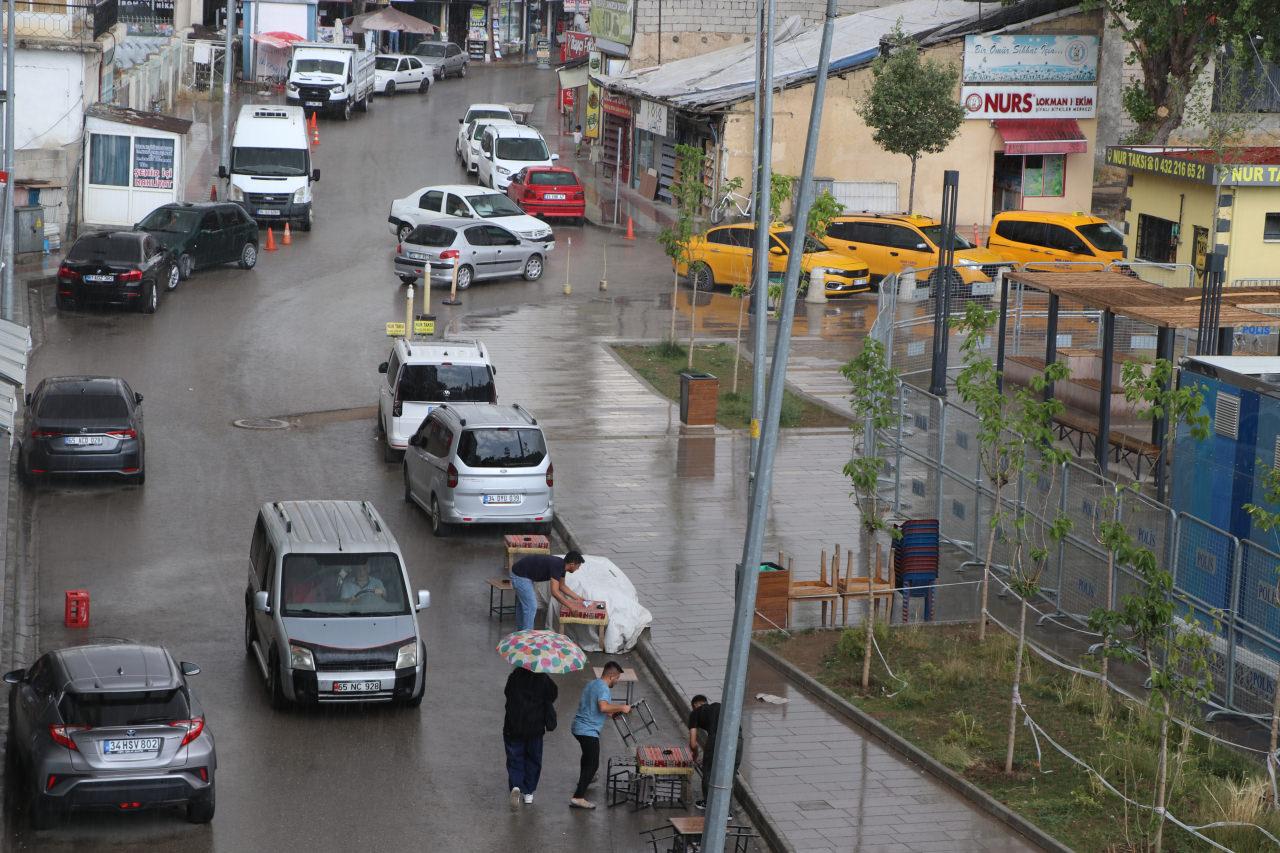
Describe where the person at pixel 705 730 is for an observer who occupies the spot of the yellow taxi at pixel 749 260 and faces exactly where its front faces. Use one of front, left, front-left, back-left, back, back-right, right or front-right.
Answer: front-right

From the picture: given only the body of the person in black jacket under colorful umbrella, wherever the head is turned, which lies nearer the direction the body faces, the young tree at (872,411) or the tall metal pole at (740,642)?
the young tree

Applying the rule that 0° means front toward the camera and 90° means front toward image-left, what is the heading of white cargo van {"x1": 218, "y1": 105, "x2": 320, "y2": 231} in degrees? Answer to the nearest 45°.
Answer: approximately 0°

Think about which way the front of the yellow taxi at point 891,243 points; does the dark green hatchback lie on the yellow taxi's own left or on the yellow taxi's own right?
on the yellow taxi's own right

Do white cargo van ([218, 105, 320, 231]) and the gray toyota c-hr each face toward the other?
yes

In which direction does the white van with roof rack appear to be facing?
away from the camera

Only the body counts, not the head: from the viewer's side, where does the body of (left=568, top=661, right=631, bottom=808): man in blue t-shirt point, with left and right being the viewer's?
facing to the right of the viewer

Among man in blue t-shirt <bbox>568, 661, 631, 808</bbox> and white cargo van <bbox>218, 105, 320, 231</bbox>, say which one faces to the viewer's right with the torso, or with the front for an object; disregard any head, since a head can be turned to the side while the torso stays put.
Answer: the man in blue t-shirt

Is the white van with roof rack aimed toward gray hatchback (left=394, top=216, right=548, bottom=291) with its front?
yes

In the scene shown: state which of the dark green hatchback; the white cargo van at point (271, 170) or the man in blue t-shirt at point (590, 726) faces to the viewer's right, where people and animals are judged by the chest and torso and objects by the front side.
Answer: the man in blue t-shirt

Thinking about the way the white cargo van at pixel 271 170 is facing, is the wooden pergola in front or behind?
in front

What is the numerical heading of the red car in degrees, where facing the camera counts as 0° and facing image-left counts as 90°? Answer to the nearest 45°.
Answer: approximately 135°
